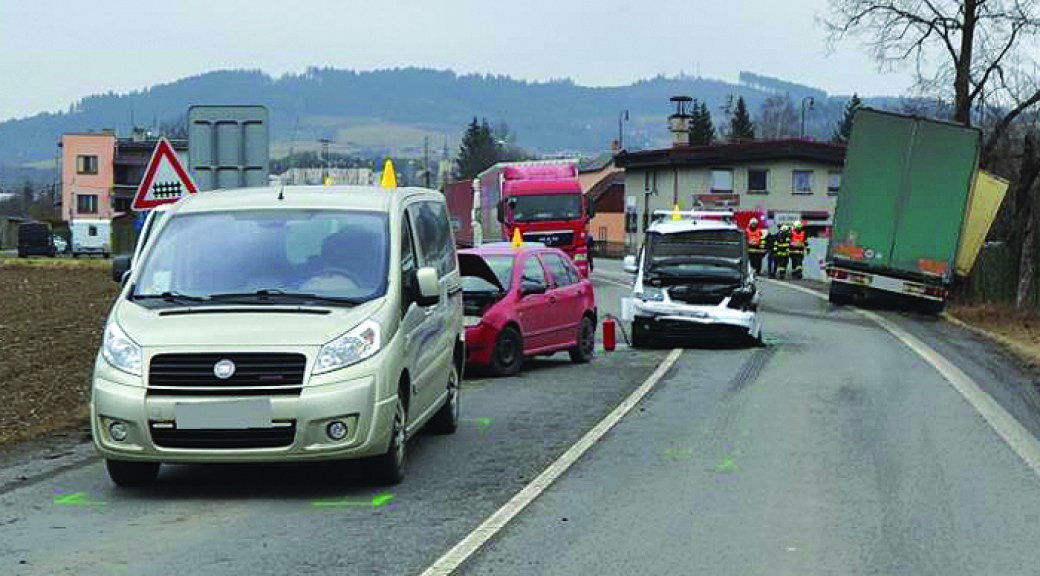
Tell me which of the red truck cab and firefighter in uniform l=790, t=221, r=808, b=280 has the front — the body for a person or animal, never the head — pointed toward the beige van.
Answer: the red truck cab

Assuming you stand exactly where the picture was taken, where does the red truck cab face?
facing the viewer

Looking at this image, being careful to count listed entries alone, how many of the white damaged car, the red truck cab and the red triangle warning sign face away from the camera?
0

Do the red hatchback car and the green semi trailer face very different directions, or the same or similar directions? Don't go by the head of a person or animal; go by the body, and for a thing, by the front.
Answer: very different directions

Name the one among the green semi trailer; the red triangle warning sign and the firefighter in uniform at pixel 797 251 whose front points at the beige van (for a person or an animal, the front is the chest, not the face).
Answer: the red triangle warning sign

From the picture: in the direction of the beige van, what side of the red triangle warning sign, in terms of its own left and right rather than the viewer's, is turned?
front

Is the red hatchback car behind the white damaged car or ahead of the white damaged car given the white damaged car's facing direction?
ahead

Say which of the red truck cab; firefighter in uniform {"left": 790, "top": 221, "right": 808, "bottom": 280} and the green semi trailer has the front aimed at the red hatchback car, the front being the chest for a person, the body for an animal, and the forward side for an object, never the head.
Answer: the red truck cab

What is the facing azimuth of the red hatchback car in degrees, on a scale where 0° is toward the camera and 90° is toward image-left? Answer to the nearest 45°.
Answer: approximately 45°

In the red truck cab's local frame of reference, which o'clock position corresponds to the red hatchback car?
The red hatchback car is roughly at 12 o'clock from the red truck cab.

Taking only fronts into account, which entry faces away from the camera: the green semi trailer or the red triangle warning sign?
the green semi trailer

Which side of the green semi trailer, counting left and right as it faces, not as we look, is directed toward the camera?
back

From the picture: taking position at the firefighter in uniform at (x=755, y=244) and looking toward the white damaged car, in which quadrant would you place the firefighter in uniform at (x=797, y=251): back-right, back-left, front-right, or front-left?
back-left
